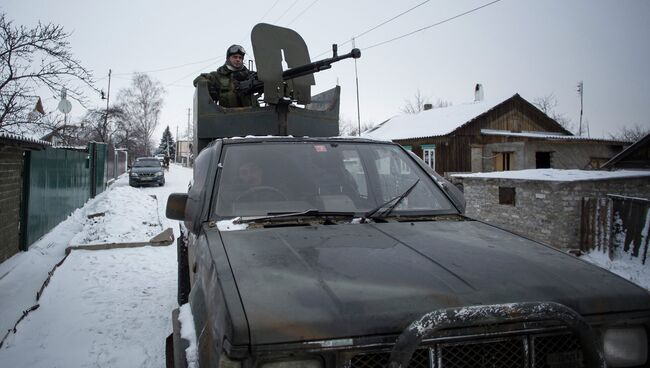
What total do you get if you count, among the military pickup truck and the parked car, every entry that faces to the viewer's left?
0

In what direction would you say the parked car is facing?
toward the camera

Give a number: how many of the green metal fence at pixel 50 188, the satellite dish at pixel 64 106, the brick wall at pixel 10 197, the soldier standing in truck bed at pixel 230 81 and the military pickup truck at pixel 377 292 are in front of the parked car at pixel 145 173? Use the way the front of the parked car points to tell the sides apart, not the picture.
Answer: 5

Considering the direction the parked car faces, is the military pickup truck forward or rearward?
forward

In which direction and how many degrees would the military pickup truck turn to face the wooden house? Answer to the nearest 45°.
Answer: approximately 135° to its left

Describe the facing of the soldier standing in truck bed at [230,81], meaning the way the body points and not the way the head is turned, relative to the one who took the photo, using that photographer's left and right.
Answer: facing the viewer and to the right of the viewer

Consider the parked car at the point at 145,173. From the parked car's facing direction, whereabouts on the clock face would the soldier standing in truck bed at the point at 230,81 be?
The soldier standing in truck bed is roughly at 12 o'clock from the parked car.

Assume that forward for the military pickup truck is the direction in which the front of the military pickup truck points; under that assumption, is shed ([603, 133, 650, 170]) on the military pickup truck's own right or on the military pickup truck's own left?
on the military pickup truck's own left

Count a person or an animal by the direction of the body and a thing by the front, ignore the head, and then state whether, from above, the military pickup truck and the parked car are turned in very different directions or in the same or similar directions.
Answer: same or similar directions

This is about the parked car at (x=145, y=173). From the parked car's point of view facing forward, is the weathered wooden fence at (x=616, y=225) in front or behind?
in front
